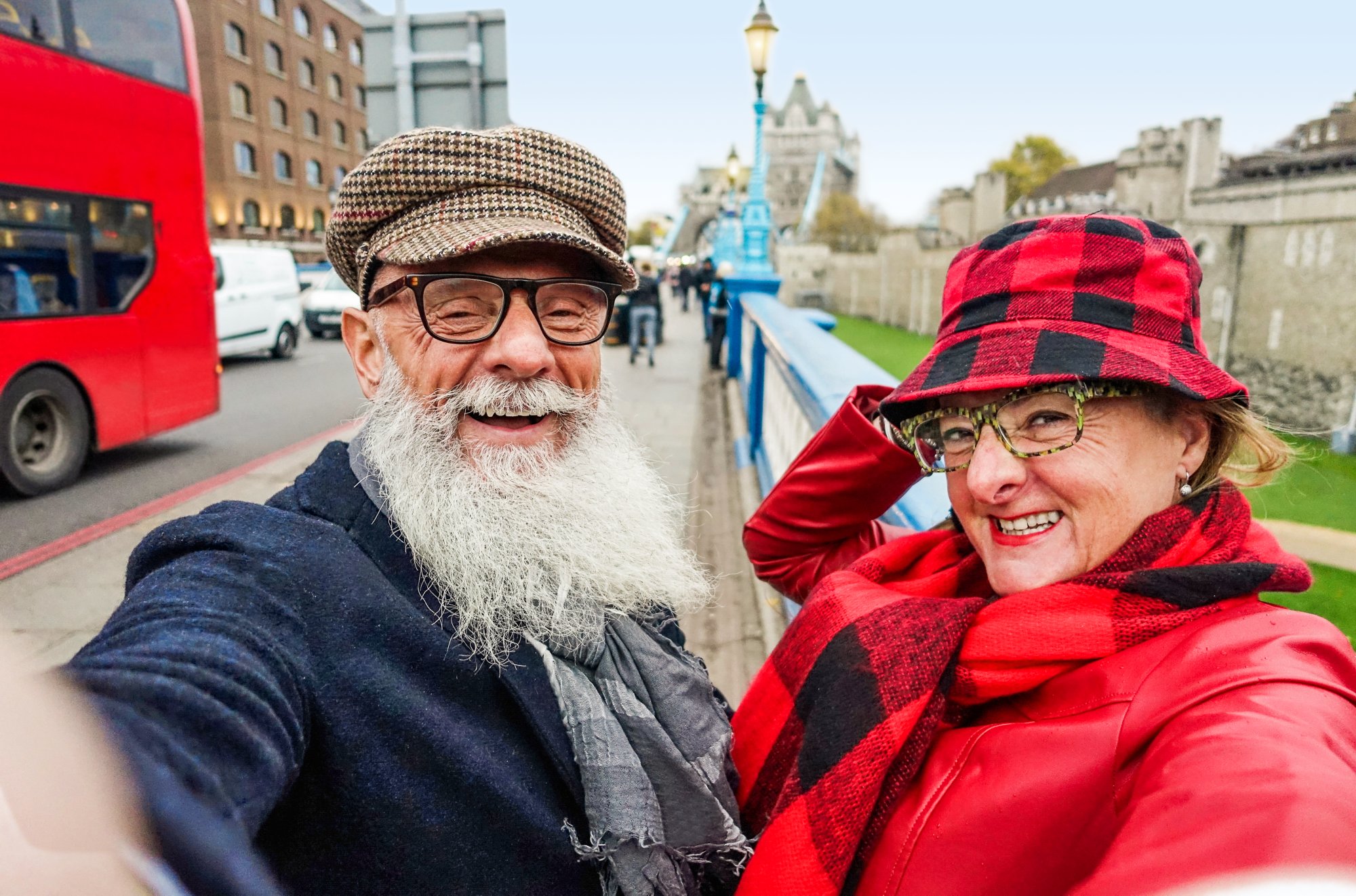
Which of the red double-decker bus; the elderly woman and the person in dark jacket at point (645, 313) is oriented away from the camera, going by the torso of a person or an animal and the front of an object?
the person in dark jacket

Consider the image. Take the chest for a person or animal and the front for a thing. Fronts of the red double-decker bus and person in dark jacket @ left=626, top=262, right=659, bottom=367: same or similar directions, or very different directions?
very different directions

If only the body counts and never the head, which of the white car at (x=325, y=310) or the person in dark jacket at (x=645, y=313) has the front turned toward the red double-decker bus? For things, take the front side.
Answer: the white car

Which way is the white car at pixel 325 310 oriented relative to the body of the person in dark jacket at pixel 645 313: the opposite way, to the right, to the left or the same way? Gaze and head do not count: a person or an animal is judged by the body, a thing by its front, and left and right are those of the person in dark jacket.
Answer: the opposite way

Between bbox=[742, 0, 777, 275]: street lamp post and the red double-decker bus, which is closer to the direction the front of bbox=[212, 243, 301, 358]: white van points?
the red double-decker bus

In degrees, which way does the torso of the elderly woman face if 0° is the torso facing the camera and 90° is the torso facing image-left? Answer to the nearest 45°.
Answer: approximately 45°

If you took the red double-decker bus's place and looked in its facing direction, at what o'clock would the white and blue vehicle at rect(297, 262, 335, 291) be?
The white and blue vehicle is roughly at 5 o'clock from the red double-decker bus.

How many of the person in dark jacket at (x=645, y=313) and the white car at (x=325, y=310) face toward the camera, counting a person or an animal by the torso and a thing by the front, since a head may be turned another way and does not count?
1

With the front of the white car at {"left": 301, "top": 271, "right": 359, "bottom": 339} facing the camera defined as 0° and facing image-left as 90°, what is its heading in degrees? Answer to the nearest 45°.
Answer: approximately 0°

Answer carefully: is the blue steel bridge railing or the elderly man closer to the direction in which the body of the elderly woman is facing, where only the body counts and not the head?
the elderly man
